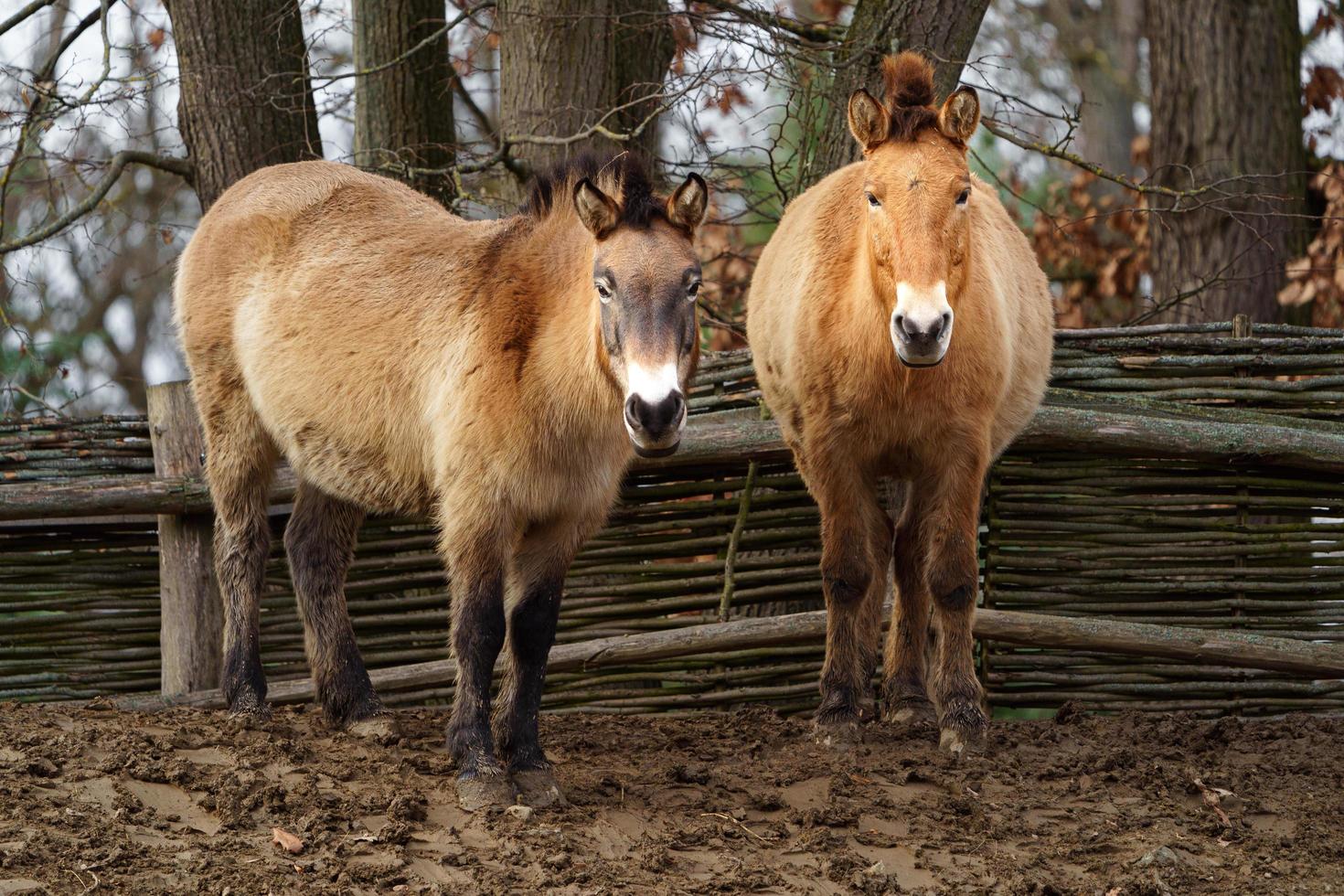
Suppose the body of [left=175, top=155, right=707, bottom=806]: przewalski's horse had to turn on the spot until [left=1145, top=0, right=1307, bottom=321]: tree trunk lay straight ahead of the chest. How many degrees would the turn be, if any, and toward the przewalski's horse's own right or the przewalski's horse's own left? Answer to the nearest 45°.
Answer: approximately 90° to the przewalski's horse's own left

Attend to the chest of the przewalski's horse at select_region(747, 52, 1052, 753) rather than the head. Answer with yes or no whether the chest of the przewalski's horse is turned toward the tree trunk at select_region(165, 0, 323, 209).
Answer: no

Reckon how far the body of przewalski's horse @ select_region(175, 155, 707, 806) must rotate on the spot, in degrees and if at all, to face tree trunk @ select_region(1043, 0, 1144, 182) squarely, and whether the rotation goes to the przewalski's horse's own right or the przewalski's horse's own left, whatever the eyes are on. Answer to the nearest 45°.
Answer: approximately 90° to the przewalski's horse's own left

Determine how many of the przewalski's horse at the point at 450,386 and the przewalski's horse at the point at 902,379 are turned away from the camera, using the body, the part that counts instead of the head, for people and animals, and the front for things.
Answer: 0

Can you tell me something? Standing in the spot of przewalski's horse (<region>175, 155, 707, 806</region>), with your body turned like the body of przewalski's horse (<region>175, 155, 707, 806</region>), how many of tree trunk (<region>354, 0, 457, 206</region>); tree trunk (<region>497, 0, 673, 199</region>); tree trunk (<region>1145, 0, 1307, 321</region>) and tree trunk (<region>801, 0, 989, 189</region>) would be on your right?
0

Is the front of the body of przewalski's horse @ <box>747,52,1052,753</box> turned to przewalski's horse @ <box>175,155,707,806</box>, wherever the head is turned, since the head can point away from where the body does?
no

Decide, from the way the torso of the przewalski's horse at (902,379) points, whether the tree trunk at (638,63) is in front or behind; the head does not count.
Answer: behind

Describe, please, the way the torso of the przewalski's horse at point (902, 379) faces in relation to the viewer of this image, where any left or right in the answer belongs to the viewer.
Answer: facing the viewer

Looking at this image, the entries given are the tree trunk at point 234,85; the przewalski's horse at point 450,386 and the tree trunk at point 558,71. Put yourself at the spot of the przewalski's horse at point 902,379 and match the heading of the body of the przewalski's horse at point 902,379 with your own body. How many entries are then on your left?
0

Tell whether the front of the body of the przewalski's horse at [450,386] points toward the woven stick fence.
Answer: no

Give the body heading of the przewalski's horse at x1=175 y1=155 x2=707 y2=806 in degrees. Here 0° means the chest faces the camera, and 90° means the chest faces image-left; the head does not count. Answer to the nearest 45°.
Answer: approximately 315°

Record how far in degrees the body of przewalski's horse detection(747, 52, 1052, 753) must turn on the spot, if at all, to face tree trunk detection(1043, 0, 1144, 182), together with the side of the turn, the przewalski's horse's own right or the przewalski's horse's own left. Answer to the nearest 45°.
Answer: approximately 180°

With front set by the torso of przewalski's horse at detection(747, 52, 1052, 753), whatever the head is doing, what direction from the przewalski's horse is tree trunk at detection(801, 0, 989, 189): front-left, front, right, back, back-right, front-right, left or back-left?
back

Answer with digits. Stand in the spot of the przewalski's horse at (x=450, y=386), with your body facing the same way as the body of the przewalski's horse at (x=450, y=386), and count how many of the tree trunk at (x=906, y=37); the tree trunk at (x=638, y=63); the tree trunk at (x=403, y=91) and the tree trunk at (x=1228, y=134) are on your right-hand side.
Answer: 0

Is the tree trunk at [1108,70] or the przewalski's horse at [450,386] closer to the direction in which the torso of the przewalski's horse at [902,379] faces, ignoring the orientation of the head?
the przewalski's horse
